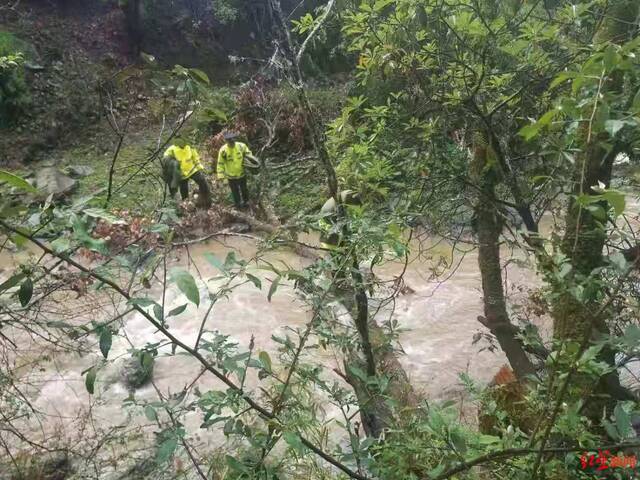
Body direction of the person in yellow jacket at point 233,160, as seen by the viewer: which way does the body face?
toward the camera

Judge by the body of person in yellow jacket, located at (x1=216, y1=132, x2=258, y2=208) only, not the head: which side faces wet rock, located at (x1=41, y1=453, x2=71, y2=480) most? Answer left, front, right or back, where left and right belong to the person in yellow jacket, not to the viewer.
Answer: front

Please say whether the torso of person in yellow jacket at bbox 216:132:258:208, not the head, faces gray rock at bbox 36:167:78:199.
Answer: no
